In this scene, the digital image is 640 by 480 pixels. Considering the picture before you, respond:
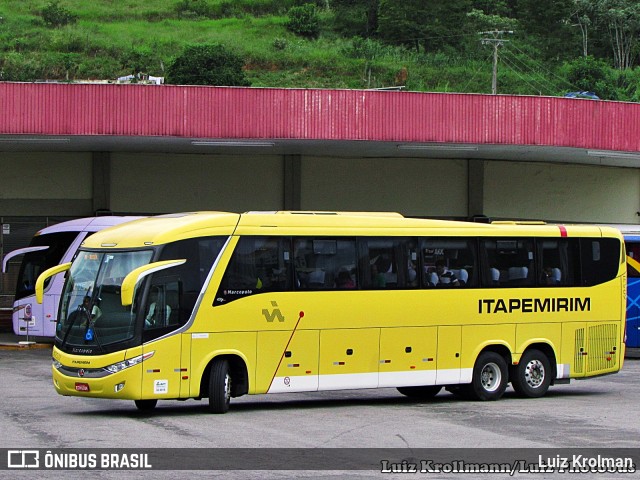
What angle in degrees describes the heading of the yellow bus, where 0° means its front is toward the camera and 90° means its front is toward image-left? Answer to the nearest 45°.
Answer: approximately 45°

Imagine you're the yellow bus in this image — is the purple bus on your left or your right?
on your right
